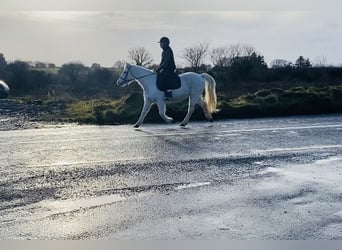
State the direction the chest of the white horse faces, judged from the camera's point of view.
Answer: to the viewer's left

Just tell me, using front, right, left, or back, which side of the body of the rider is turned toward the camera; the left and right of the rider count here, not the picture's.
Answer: left
